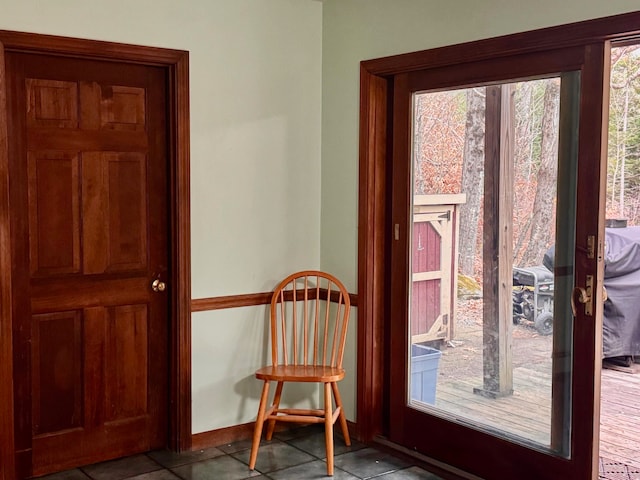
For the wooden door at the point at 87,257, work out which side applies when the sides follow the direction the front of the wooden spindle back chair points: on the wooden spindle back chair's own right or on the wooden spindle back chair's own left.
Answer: on the wooden spindle back chair's own right

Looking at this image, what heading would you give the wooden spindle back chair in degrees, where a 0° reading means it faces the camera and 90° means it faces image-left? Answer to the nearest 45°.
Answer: approximately 0°

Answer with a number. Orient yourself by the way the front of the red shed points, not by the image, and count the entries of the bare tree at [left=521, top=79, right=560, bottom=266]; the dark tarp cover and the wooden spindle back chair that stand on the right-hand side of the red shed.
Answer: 1

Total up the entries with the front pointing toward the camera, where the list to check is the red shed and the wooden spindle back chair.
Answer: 2

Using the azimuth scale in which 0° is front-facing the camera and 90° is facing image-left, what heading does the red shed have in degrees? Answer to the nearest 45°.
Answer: approximately 0°
